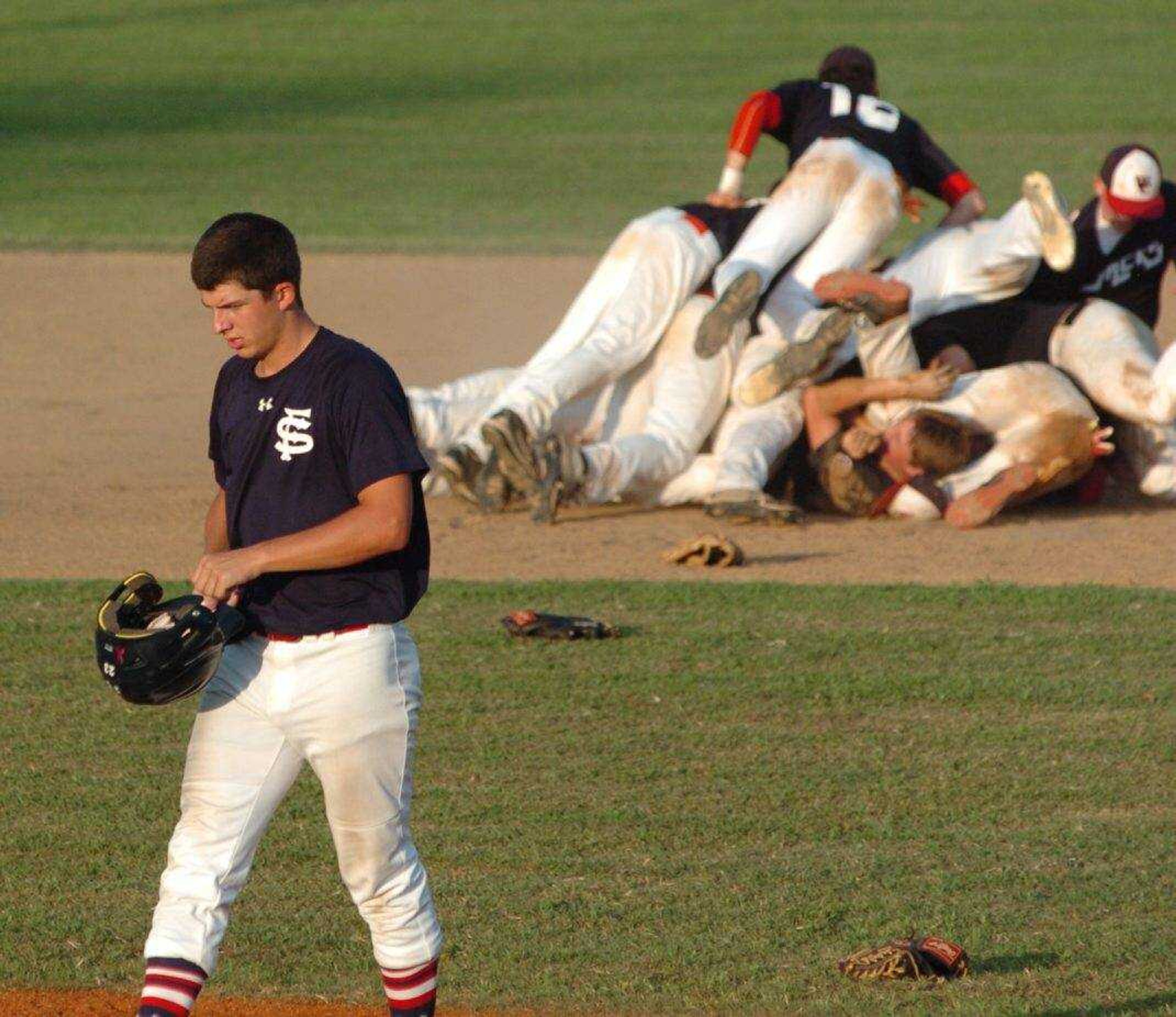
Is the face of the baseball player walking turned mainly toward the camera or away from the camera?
toward the camera

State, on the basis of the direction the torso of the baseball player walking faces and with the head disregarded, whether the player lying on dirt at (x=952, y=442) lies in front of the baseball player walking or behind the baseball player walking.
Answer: behind

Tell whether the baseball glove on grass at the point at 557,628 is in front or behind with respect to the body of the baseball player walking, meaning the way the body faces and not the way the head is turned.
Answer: behind

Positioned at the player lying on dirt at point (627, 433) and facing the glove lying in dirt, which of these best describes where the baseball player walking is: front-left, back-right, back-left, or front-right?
front-right

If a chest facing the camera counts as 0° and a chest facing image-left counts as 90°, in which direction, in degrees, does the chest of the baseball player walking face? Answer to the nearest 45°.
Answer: approximately 45°

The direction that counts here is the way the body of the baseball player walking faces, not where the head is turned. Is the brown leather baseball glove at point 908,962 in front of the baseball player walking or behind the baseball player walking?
behind

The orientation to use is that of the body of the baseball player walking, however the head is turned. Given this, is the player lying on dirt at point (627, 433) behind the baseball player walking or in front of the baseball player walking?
behind

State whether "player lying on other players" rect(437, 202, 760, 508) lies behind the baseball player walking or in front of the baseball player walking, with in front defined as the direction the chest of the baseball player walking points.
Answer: behind
